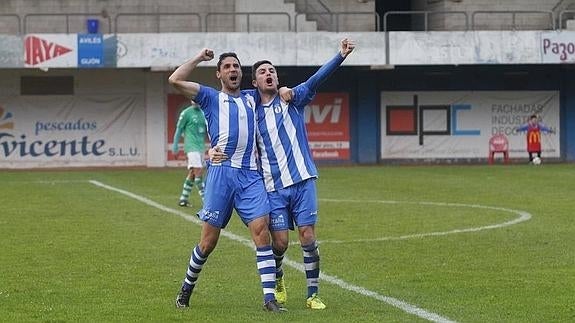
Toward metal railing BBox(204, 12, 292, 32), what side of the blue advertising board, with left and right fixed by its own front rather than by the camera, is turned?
left

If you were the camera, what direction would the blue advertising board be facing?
facing the viewer

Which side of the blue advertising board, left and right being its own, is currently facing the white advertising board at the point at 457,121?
left

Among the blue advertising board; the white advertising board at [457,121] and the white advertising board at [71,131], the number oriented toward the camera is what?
3

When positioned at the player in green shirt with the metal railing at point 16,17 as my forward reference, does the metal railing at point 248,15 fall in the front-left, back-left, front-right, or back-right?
front-right

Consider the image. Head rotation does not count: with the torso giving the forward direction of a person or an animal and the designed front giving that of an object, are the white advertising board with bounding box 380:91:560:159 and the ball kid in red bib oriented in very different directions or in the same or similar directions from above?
same or similar directions

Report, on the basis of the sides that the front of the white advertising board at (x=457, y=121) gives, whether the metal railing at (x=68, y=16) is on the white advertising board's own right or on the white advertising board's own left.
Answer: on the white advertising board's own right

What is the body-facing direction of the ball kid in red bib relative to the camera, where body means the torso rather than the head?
toward the camera

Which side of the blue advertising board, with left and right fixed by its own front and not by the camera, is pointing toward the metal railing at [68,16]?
back

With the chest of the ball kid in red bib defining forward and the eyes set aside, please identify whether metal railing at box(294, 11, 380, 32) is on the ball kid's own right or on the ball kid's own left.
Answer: on the ball kid's own right

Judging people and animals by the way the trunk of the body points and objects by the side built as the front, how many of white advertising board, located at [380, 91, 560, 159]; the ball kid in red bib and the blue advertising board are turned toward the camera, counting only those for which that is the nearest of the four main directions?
3

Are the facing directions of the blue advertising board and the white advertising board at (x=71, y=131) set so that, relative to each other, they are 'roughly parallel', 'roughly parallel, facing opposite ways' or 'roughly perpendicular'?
roughly parallel

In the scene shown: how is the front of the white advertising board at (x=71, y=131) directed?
toward the camera
